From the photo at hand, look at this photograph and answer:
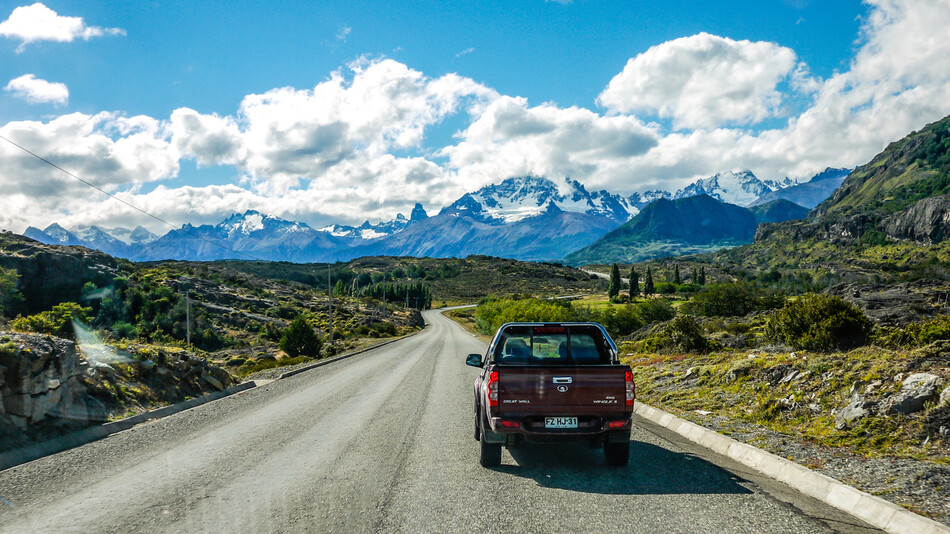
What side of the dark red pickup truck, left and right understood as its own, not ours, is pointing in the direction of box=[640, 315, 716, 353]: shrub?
front

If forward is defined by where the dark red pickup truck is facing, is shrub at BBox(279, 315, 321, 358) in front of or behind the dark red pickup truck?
in front

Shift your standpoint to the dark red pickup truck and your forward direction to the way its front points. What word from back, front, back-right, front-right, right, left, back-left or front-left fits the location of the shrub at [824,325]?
front-right

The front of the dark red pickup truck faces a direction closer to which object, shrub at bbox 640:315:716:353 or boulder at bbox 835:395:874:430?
the shrub

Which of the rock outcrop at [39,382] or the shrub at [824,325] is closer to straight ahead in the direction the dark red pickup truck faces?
the shrub

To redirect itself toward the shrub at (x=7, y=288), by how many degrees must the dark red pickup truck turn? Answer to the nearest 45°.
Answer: approximately 45° to its left

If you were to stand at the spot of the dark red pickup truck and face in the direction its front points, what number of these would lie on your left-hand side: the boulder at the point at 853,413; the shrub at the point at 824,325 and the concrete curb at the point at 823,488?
0

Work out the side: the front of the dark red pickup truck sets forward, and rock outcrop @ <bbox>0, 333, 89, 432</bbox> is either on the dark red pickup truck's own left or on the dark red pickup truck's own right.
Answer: on the dark red pickup truck's own left

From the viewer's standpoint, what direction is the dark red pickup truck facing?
away from the camera

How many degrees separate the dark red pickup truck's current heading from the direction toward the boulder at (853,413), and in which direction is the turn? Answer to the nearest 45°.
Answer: approximately 45° to its right

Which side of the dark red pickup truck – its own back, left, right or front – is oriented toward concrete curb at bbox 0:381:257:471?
left

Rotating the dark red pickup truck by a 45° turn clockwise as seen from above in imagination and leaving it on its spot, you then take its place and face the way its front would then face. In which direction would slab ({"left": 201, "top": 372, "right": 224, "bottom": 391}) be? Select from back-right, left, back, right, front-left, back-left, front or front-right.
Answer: left
